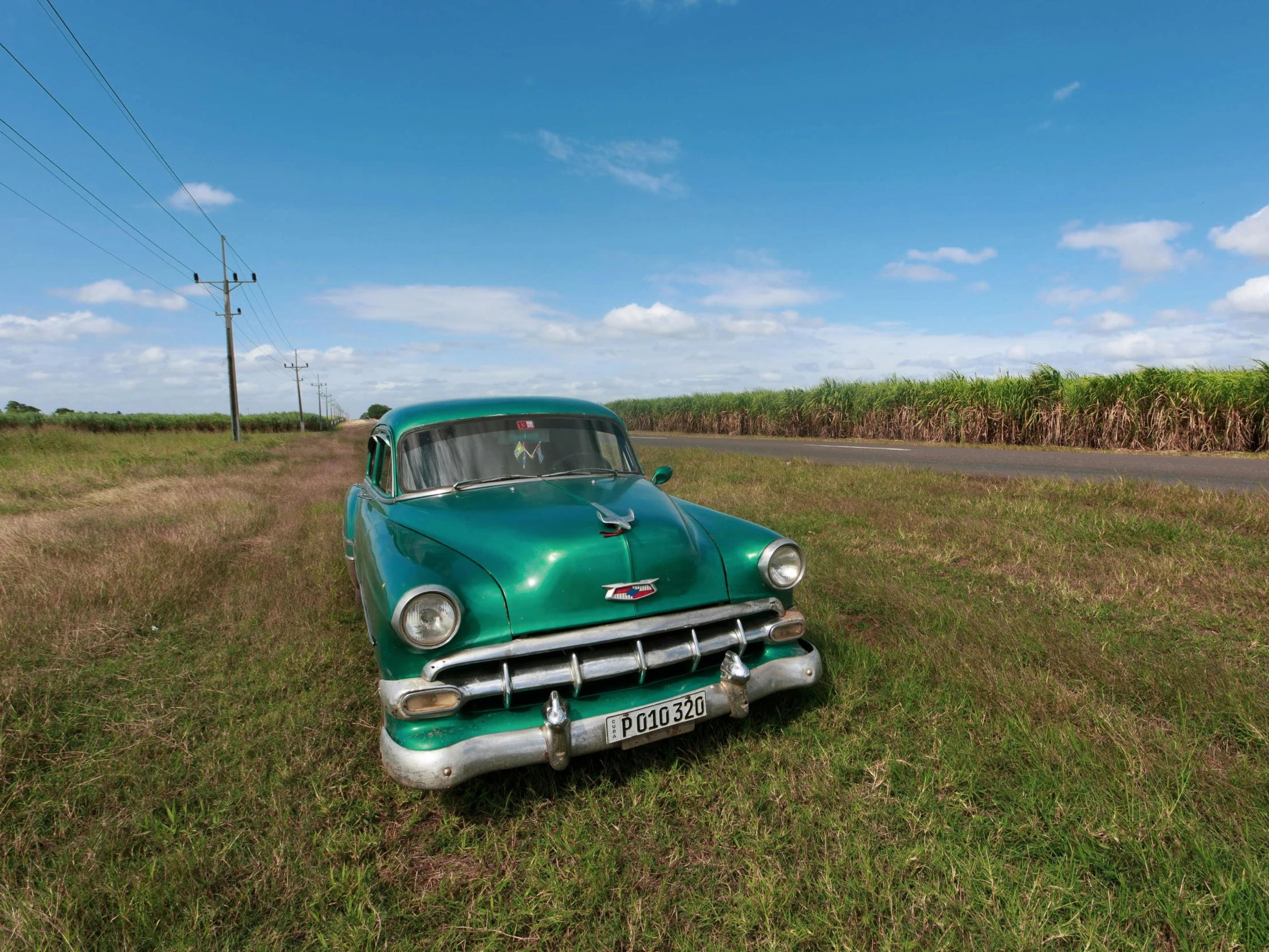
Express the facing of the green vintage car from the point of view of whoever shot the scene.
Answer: facing the viewer and to the right of the viewer
